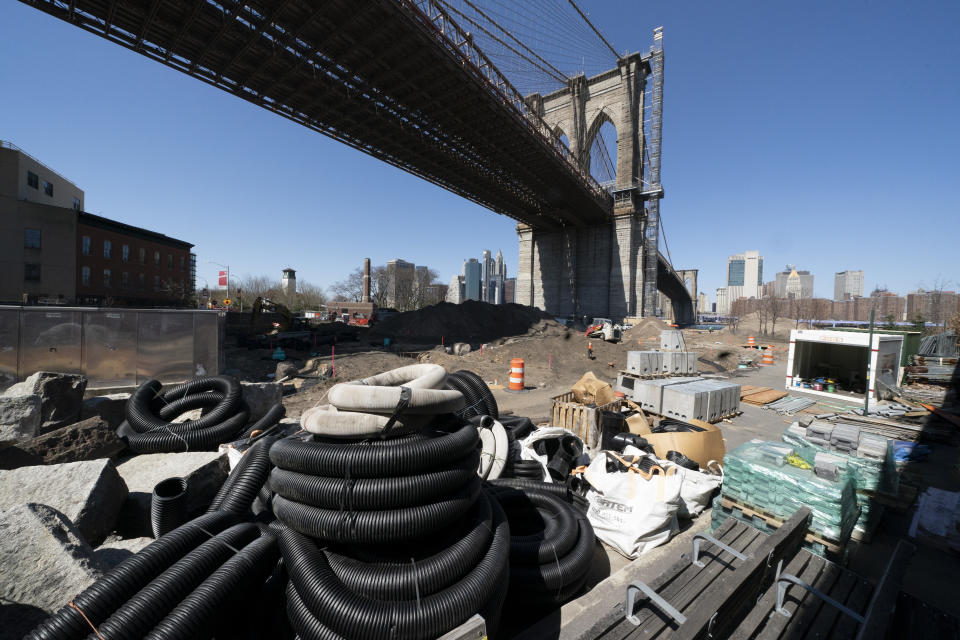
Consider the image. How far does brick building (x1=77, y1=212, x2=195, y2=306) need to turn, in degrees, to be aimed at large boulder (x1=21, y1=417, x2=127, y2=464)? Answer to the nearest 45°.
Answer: approximately 45° to its right

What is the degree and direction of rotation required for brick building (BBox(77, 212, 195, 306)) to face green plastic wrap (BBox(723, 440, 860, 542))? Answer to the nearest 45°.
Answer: approximately 45° to its right

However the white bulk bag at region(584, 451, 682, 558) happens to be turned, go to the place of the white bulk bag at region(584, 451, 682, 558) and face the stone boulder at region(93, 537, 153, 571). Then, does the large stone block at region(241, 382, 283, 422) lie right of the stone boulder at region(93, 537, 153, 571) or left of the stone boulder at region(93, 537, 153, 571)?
right

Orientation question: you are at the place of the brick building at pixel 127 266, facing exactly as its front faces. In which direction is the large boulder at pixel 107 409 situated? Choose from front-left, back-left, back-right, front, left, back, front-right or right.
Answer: front-right

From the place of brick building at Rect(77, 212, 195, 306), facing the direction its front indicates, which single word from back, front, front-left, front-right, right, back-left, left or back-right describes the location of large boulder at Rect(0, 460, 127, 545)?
front-right

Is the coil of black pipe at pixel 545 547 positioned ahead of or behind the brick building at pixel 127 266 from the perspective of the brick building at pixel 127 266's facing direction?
ahead

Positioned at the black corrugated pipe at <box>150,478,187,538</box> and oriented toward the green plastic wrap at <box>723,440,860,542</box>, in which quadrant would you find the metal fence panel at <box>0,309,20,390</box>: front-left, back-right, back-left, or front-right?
back-left

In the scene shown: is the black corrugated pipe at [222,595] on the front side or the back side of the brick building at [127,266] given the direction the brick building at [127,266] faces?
on the front side

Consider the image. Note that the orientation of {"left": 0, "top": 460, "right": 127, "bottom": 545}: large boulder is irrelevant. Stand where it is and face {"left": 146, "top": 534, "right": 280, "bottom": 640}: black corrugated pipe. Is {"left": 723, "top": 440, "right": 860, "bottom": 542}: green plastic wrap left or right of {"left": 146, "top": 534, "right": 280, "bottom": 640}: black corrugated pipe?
left

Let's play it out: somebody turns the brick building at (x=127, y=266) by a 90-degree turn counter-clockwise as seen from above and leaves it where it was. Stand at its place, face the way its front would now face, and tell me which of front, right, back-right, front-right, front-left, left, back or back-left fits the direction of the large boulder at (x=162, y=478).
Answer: back-right

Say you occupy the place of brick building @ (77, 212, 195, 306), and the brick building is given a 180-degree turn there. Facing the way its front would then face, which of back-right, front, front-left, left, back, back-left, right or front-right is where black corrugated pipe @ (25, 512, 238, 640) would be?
back-left

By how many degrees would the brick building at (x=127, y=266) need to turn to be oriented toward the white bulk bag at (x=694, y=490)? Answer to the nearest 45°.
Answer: approximately 45° to its right

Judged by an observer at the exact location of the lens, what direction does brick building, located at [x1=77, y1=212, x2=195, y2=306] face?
facing the viewer and to the right of the viewer
